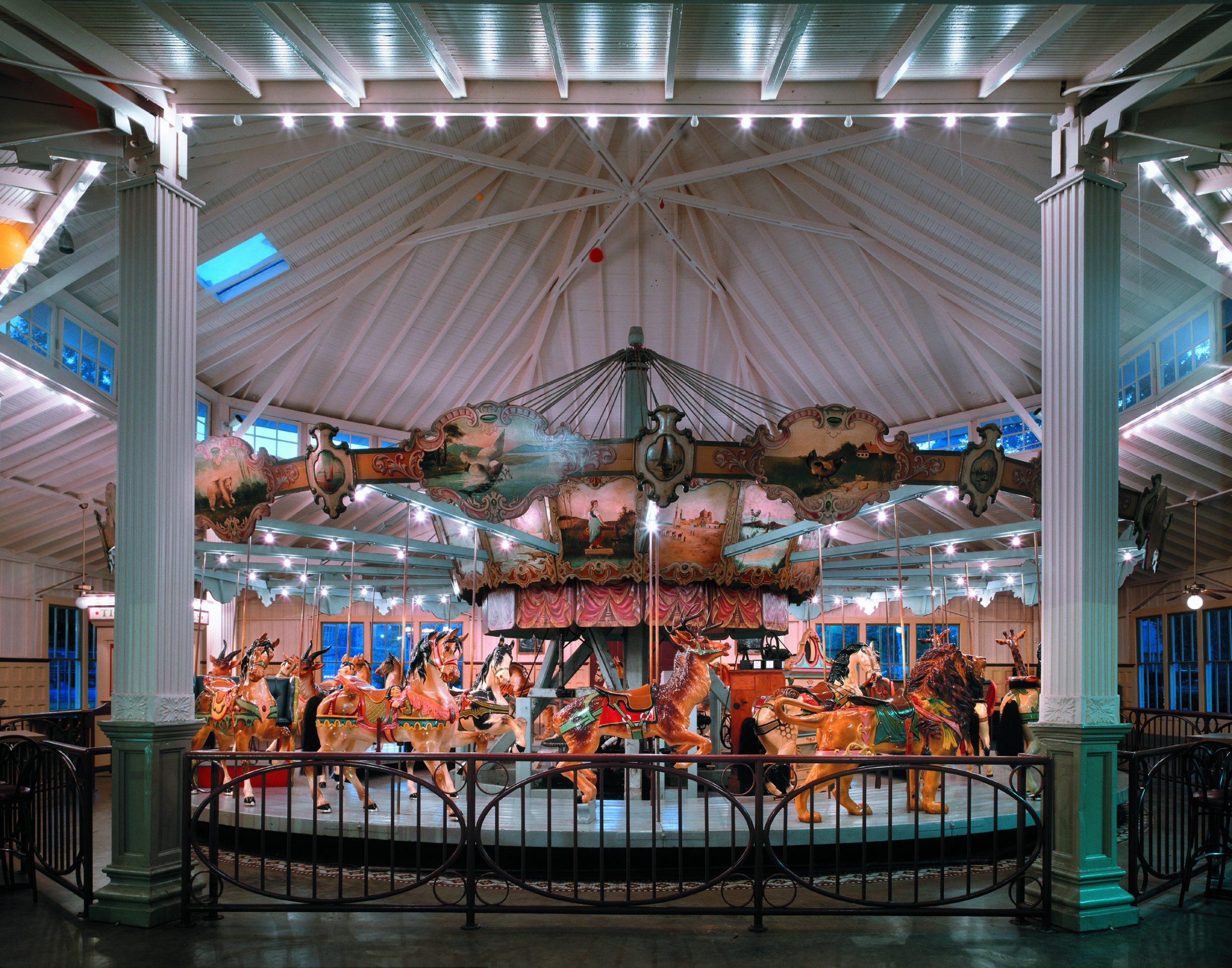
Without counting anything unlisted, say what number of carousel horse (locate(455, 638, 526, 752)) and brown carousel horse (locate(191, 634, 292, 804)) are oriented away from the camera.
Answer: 0

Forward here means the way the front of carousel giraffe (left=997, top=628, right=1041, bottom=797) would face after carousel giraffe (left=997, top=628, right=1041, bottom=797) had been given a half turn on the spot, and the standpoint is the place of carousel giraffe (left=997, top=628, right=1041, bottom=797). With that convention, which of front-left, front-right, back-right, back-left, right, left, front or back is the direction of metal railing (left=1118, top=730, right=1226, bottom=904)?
front-left

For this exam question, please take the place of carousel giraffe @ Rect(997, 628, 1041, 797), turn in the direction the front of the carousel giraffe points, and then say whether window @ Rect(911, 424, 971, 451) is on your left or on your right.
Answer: on your left

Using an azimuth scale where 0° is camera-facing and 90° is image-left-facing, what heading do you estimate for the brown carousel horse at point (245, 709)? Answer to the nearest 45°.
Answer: approximately 315°

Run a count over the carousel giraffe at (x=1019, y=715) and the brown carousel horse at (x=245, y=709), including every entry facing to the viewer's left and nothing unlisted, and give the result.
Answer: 0

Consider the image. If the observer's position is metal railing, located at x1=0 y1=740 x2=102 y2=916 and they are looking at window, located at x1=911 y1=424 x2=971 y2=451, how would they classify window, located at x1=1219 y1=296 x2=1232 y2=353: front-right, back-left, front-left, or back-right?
front-right

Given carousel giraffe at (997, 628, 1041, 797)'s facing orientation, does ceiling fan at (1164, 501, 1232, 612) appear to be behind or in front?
in front

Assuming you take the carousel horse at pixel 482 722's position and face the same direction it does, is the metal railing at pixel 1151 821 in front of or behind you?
in front

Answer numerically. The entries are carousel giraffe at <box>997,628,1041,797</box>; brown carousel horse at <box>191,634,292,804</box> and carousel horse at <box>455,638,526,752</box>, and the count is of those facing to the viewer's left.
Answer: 0
